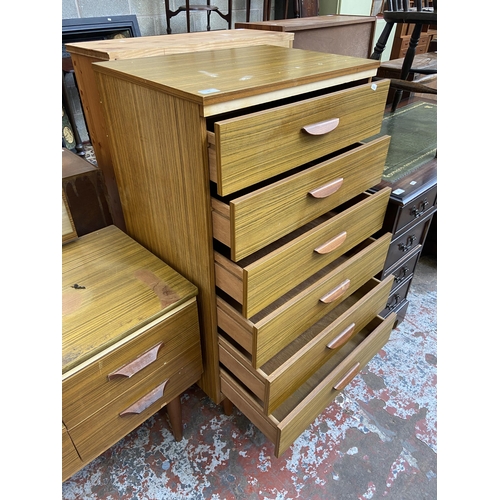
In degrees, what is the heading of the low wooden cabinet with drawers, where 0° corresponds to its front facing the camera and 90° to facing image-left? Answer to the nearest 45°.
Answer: approximately 315°

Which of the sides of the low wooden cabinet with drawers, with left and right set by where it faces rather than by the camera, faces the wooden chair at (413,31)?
left

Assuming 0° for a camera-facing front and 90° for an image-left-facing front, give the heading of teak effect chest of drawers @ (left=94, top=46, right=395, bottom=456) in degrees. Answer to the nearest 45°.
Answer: approximately 315°
